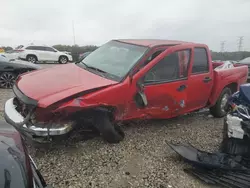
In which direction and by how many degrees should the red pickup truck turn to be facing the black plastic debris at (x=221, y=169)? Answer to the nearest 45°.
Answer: approximately 90° to its left

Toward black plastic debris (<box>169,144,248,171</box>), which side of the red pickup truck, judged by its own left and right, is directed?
left

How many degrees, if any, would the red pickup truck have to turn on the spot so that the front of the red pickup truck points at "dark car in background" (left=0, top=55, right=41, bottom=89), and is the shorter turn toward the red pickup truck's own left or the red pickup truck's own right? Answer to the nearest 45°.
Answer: approximately 90° to the red pickup truck's own right
